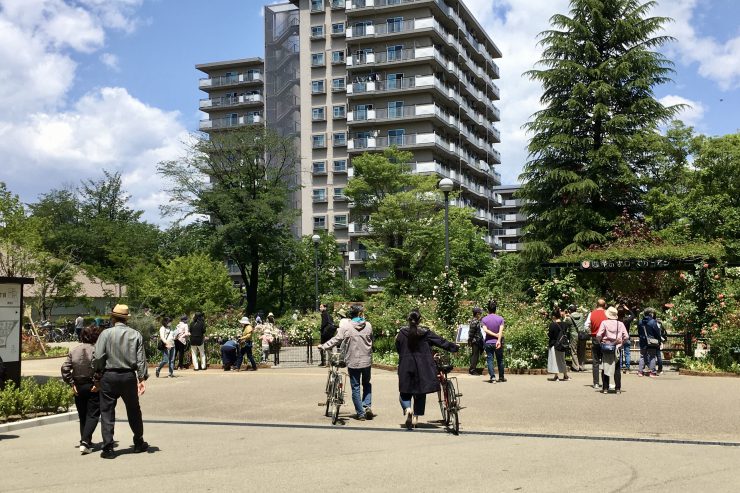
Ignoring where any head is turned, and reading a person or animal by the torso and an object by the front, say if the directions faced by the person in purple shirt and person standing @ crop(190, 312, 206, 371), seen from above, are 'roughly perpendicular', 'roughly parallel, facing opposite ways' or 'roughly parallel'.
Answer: roughly parallel

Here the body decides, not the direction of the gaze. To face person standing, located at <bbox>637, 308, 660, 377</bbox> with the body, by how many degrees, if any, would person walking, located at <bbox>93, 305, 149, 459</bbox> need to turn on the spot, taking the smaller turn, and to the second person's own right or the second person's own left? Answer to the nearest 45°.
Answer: approximately 45° to the second person's own right

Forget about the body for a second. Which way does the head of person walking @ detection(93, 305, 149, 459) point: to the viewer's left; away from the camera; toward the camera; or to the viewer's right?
away from the camera

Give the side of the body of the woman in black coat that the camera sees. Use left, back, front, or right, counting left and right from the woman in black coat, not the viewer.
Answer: back

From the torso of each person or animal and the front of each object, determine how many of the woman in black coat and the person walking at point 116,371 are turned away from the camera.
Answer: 2

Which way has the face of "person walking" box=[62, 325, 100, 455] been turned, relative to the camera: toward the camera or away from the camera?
away from the camera

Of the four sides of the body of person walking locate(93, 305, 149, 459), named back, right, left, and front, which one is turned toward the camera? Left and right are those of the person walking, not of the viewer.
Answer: back

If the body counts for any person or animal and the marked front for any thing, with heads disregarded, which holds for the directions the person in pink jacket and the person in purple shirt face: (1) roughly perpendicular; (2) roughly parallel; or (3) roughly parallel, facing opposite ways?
roughly parallel
